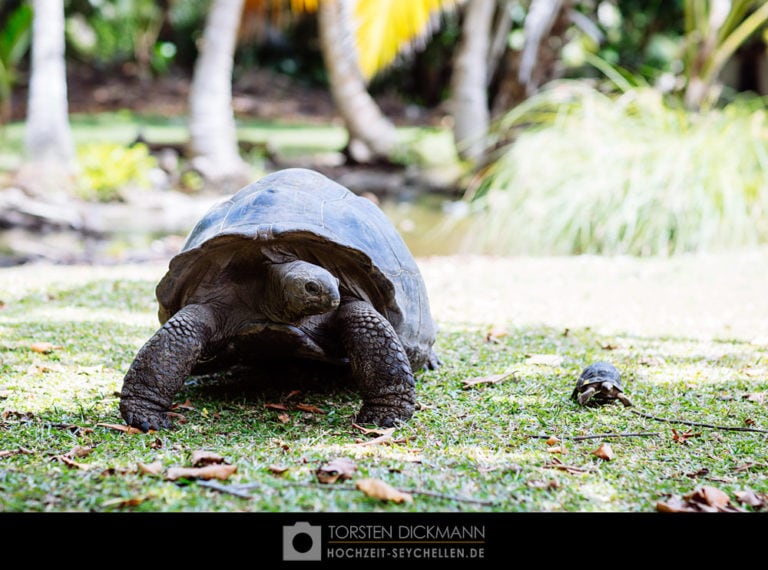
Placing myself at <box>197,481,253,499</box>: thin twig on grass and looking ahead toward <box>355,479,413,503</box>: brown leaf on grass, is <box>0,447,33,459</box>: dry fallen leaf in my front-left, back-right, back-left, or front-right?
back-left

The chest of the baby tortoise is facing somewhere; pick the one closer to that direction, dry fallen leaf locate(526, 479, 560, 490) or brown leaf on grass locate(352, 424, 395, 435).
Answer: the dry fallen leaf

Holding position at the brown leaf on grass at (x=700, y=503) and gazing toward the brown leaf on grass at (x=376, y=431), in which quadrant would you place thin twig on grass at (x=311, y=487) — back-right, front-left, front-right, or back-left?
front-left

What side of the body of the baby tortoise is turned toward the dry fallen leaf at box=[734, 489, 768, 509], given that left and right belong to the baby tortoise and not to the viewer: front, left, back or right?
front

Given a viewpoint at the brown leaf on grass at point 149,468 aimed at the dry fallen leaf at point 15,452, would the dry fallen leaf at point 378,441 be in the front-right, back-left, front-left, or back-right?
back-right

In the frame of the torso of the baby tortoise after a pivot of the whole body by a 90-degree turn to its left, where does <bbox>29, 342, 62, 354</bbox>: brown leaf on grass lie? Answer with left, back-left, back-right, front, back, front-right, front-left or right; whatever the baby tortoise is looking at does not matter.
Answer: back

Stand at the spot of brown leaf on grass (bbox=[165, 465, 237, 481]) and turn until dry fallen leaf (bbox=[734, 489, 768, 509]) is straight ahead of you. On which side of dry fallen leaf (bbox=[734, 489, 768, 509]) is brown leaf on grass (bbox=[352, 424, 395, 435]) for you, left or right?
left

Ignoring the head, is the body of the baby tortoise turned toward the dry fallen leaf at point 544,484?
yes

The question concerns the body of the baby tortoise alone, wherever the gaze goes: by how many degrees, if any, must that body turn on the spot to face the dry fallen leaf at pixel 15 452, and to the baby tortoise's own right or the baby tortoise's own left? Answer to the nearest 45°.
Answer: approximately 45° to the baby tortoise's own right

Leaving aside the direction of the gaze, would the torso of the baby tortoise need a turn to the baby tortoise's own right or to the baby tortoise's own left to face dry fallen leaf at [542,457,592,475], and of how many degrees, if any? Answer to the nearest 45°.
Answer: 0° — it already faces it

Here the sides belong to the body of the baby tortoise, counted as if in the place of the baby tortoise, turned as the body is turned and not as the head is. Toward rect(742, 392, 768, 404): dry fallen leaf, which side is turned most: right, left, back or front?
left

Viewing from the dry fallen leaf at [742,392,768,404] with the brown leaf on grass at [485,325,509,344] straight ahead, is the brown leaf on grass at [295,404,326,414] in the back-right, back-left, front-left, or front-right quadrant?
front-left

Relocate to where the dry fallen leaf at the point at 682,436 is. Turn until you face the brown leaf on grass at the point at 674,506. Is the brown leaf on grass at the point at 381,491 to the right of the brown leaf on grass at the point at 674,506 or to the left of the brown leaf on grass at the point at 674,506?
right

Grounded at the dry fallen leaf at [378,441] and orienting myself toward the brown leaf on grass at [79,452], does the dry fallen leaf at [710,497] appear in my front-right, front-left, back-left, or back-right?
back-left

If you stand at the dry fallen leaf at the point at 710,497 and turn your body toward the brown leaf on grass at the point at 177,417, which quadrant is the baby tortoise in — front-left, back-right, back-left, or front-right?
front-right

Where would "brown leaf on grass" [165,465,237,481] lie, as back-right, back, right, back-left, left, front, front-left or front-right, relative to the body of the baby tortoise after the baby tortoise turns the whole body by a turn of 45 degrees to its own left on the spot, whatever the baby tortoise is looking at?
right

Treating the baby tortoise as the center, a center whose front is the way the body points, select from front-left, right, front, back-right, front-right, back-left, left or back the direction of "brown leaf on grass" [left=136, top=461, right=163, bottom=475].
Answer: front-right

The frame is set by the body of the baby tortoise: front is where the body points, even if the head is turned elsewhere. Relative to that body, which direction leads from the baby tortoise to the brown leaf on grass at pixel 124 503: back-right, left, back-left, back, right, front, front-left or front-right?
front-right

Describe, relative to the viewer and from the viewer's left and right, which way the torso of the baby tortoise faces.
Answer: facing the viewer

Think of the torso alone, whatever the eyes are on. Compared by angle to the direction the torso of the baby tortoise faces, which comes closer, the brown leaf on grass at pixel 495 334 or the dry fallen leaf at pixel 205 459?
the dry fallen leaf
